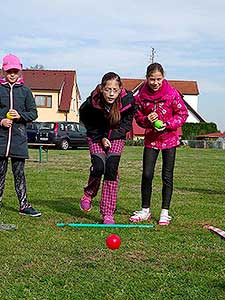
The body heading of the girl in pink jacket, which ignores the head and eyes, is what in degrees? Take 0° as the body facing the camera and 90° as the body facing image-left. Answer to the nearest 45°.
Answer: approximately 0°

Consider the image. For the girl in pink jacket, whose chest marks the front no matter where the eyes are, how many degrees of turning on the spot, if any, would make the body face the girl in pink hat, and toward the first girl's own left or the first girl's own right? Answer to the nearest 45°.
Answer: approximately 90° to the first girl's own right

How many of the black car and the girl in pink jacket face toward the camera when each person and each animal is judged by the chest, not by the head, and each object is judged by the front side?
1

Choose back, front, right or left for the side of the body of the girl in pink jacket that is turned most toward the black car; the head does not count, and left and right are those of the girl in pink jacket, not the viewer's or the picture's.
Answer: back

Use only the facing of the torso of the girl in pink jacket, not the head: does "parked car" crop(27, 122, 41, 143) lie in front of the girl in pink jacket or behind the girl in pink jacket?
behind

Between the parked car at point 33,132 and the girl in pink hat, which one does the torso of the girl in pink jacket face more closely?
the girl in pink hat
